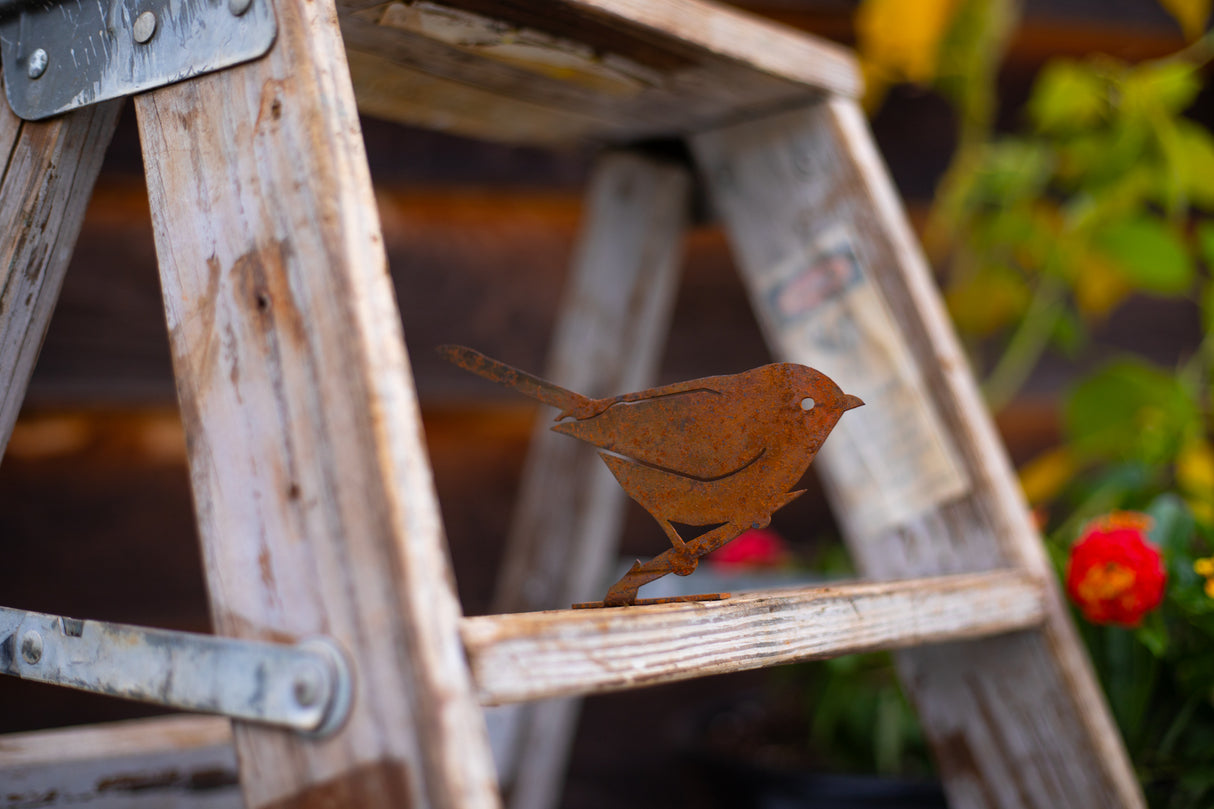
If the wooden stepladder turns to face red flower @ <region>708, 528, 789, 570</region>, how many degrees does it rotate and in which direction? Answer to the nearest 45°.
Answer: approximately 135° to its left

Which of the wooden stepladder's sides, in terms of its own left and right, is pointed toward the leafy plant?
left

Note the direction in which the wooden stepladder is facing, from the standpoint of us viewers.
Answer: facing the viewer and to the right of the viewer

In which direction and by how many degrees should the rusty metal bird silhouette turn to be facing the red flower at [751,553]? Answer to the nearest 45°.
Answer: approximately 90° to its left

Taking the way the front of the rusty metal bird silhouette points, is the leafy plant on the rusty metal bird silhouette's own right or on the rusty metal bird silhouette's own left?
on the rusty metal bird silhouette's own left

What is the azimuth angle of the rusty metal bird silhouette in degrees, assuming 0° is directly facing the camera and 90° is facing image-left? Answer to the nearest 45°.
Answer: approximately 270°
